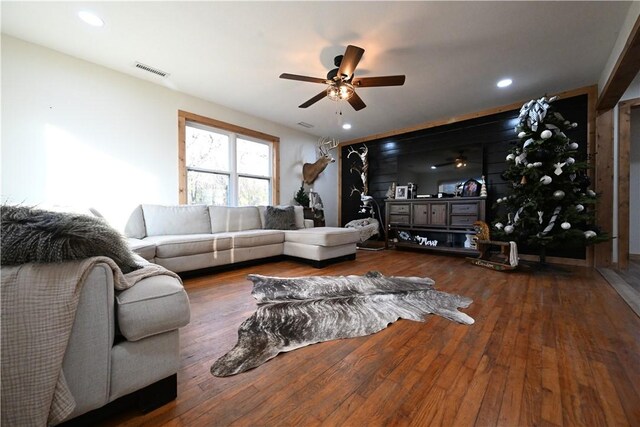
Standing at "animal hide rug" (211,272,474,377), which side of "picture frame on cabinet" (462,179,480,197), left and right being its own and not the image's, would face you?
front

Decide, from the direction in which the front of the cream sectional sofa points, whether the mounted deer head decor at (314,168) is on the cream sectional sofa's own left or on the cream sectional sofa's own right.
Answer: on the cream sectional sofa's own left

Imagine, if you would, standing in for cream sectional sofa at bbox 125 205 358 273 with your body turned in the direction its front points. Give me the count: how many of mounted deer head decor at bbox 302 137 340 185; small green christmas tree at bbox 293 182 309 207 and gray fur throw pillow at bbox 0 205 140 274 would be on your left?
2

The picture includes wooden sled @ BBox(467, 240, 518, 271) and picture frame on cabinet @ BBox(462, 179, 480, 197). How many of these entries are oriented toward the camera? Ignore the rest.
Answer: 1

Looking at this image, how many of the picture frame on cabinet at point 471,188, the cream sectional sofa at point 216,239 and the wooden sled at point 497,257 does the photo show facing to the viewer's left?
1

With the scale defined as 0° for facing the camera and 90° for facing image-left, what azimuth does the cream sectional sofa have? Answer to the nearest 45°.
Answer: approximately 315°

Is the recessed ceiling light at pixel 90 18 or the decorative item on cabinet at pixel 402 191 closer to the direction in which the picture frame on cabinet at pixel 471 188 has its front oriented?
the recessed ceiling light

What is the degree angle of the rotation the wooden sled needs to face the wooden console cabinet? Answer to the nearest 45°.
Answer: approximately 45° to its right

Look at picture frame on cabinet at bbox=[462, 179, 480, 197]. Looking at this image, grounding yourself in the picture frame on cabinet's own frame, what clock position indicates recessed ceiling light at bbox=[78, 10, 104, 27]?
The recessed ceiling light is roughly at 1 o'clock from the picture frame on cabinet.

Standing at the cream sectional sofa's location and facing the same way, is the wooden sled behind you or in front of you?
in front
